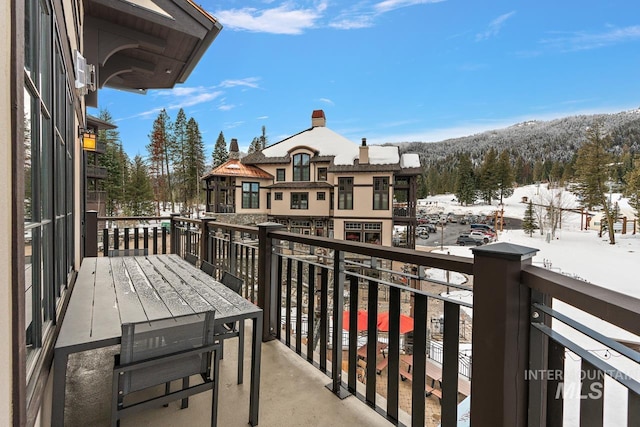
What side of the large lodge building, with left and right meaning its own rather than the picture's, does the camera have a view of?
front

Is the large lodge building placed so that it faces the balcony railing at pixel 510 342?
yes

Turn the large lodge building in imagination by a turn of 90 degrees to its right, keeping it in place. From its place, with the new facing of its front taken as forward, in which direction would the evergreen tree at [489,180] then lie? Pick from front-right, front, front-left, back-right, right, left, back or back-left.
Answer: back-right

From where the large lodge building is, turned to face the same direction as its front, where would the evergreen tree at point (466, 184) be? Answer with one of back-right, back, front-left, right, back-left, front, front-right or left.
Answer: back-left

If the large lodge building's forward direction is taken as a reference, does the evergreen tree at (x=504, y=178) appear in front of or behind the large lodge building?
behind

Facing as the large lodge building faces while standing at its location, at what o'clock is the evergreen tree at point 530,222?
The evergreen tree is roughly at 8 o'clock from the large lodge building.

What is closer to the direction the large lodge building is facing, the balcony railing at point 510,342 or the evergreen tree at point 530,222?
the balcony railing

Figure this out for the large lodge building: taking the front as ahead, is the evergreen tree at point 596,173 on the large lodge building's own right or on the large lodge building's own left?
on the large lodge building's own left

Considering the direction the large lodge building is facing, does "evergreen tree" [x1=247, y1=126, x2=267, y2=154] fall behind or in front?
behind

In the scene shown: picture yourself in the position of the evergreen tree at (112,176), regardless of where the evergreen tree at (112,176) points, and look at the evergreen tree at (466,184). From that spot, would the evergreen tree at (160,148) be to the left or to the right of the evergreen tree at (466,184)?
left

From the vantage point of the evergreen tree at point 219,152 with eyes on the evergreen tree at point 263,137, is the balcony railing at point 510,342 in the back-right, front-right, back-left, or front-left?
back-right

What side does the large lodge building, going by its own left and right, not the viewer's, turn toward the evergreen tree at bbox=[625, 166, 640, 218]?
left

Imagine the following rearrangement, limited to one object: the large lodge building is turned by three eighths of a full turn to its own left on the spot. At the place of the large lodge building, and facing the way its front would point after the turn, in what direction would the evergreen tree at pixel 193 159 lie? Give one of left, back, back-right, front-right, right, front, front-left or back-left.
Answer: left

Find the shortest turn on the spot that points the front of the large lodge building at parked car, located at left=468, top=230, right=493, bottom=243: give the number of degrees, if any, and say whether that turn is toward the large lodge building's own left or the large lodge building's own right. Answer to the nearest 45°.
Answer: approximately 135° to the large lodge building's own left

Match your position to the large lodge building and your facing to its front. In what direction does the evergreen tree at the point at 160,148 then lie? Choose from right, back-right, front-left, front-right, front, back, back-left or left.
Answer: back-right

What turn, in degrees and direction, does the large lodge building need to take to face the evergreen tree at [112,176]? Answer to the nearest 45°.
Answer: approximately 135° to its right

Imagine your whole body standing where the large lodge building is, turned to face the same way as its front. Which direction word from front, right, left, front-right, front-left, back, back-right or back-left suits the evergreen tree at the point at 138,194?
back-right
